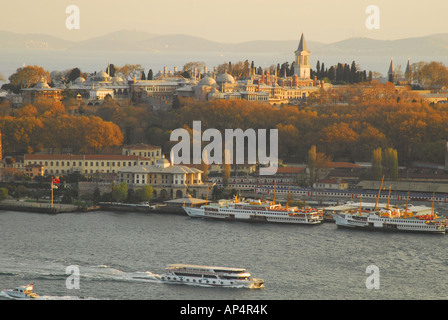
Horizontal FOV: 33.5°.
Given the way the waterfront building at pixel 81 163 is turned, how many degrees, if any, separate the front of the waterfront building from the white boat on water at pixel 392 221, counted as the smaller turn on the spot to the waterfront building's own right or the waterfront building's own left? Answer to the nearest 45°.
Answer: approximately 45° to the waterfront building's own left

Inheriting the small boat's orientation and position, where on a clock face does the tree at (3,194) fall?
The tree is roughly at 3 o'clock from the small boat.

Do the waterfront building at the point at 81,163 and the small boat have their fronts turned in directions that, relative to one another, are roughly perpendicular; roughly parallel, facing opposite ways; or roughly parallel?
roughly perpendicular

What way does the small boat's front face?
to the viewer's left

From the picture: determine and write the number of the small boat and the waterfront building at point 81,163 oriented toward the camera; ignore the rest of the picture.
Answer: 1

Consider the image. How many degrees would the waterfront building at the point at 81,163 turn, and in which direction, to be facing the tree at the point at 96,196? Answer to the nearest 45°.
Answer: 0° — it already faces it

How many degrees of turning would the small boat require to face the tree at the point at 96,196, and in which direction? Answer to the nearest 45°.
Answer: approximately 90° to its right

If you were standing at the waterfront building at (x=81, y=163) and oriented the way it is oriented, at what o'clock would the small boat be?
The small boat is roughly at 12 o'clock from the waterfront building.

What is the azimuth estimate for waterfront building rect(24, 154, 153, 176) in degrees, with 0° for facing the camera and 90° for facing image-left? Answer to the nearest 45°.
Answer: approximately 0°

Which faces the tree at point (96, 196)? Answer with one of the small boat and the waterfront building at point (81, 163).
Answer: the waterfront building
